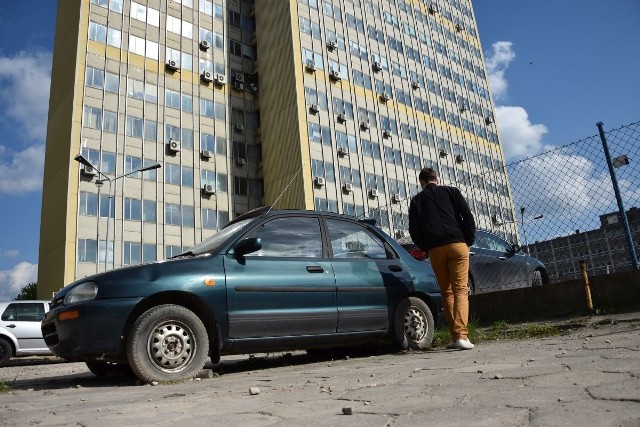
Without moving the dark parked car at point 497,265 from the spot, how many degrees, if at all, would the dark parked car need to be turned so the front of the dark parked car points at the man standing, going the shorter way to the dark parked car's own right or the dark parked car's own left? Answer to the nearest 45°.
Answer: approximately 135° to the dark parked car's own right

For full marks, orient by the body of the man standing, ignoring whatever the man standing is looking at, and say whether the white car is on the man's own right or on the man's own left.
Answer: on the man's own left

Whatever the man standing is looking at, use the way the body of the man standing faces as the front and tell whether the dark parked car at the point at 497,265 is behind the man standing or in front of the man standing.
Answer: in front

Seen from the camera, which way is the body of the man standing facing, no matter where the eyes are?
away from the camera

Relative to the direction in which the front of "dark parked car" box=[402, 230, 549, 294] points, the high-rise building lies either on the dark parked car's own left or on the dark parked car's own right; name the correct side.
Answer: on the dark parked car's own left

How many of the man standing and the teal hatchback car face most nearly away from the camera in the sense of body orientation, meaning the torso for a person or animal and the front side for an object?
1

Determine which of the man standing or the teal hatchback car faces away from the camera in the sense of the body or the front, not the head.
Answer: the man standing

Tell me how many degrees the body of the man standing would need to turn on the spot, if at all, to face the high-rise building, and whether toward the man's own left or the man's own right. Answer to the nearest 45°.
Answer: approximately 45° to the man's own left

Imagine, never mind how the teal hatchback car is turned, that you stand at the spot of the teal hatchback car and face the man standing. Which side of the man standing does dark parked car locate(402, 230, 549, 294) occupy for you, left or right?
left

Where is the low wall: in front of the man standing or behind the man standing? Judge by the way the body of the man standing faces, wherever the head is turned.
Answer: in front

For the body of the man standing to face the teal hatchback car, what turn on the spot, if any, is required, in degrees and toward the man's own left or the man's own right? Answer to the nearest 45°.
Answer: approximately 135° to the man's own left

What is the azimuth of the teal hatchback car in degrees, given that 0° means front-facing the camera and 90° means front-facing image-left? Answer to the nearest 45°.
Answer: approximately 45°

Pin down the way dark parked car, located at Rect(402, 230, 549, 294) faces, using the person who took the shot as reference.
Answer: facing away from the viewer and to the right of the viewer
